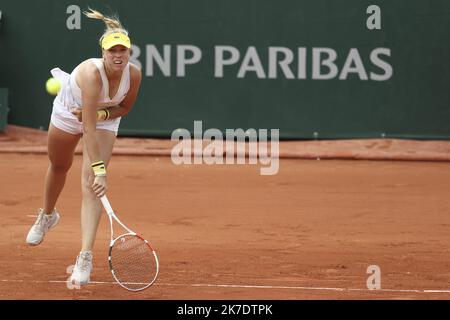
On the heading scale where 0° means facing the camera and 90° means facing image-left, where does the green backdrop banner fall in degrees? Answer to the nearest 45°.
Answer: approximately 0°

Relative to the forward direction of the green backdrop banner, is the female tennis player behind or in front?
in front
